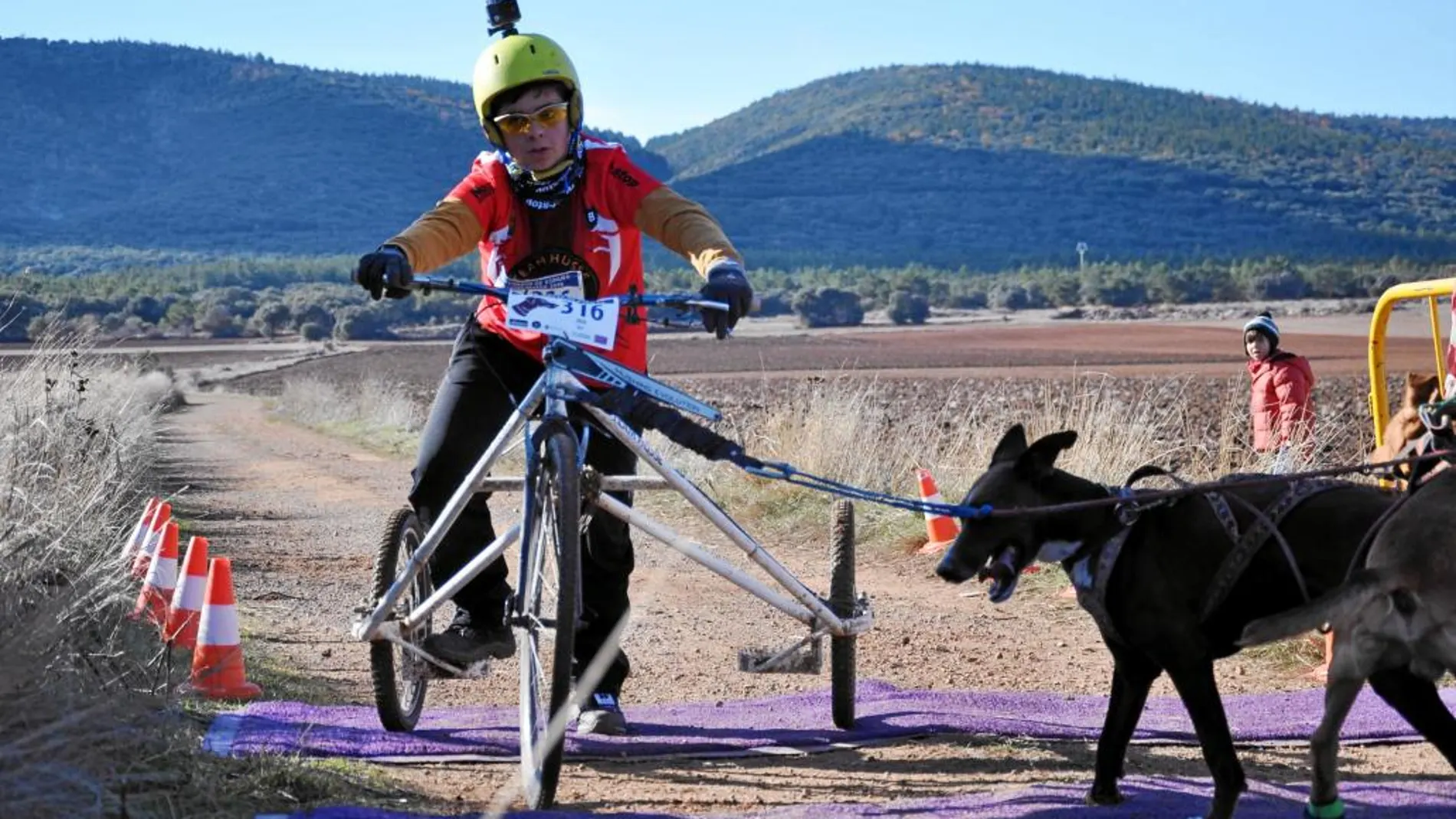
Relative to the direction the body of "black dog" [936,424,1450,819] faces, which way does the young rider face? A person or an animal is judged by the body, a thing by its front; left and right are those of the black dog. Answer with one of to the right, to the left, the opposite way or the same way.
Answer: to the left

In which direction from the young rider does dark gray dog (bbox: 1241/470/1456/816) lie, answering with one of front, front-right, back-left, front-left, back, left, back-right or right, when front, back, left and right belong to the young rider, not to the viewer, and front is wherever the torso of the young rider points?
front-left

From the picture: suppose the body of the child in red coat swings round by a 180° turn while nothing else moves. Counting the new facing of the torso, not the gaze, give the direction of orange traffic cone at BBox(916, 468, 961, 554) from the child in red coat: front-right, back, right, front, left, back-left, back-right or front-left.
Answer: back

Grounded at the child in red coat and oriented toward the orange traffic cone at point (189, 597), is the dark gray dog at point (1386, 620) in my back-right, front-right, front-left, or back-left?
front-left

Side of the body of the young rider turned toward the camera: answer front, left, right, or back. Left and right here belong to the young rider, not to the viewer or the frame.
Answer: front

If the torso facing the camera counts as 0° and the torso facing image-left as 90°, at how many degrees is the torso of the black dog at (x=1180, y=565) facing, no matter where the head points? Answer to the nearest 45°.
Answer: approximately 90°

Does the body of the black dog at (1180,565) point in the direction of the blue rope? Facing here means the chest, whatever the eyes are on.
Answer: yes

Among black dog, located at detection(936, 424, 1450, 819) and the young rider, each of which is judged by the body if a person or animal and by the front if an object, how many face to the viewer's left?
1

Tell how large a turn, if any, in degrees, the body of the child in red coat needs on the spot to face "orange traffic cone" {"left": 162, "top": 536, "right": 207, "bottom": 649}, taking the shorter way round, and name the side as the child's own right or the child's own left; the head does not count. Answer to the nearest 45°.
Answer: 0° — they already face it

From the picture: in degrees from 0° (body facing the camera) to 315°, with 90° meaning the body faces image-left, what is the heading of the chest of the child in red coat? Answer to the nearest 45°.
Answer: approximately 45°

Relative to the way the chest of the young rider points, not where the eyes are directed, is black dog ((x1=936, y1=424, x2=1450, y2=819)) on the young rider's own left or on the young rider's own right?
on the young rider's own left

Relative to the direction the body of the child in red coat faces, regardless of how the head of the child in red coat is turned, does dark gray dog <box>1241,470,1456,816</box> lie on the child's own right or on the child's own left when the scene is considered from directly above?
on the child's own left

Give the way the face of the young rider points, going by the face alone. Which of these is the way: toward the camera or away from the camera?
toward the camera

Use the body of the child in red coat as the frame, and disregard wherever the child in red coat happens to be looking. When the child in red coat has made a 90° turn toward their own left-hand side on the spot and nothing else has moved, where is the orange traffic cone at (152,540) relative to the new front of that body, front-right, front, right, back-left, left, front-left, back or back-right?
right

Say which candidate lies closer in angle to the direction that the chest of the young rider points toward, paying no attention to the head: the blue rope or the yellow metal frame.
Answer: the blue rope
